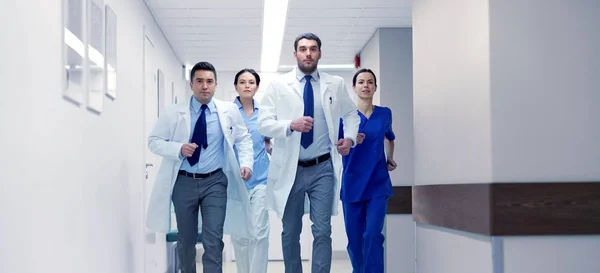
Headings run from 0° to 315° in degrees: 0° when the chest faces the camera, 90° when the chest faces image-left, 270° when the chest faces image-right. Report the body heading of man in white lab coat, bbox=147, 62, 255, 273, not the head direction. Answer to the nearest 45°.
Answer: approximately 0°

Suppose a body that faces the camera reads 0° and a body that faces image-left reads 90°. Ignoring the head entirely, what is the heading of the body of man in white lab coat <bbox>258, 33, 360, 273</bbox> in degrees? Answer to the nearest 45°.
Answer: approximately 0°

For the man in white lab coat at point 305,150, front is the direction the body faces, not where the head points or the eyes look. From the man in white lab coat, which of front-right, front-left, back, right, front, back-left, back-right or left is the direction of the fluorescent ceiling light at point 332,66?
back

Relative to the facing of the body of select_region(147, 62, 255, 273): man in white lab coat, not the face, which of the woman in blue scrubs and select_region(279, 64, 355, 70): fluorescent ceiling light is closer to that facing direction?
the woman in blue scrubs
